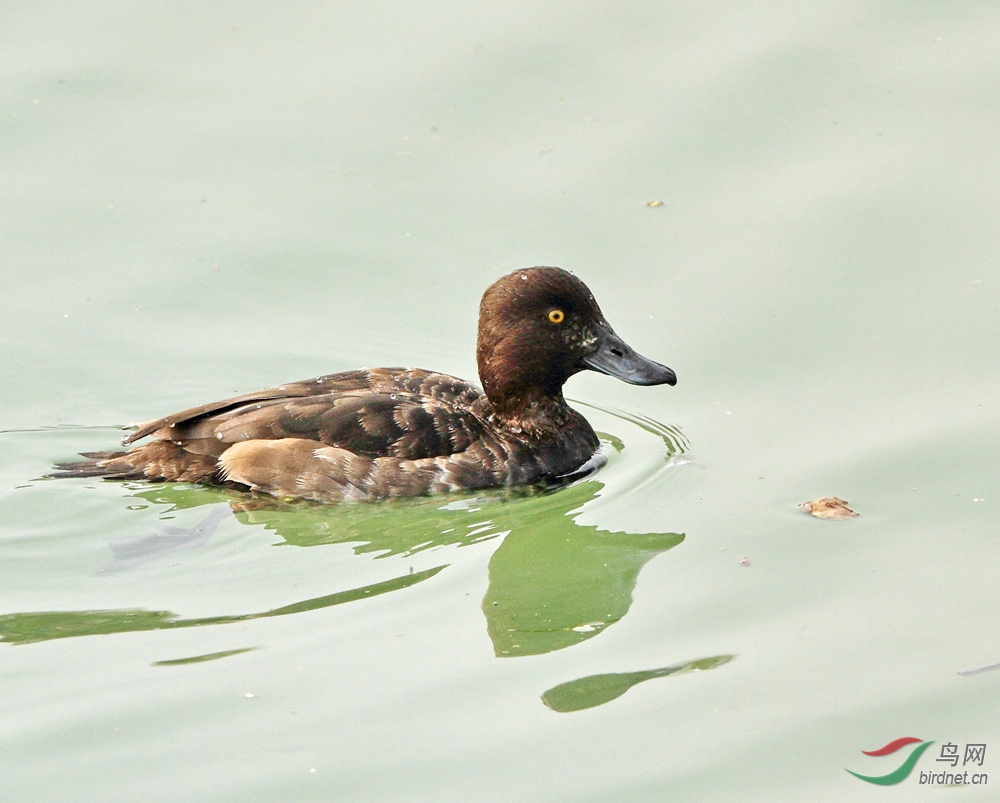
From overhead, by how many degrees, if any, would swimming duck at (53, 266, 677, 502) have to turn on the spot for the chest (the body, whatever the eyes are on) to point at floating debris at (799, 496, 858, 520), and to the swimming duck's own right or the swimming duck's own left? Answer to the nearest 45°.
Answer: approximately 45° to the swimming duck's own right

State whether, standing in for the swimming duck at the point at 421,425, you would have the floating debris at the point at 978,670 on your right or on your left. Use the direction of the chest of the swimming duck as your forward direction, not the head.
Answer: on your right

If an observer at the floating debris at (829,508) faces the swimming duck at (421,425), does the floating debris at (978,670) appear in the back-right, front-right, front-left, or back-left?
back-left

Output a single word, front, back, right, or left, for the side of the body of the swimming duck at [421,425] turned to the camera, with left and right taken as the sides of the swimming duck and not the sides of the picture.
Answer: right

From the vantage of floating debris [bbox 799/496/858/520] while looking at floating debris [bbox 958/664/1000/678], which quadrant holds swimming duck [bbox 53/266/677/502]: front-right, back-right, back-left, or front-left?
back-right
